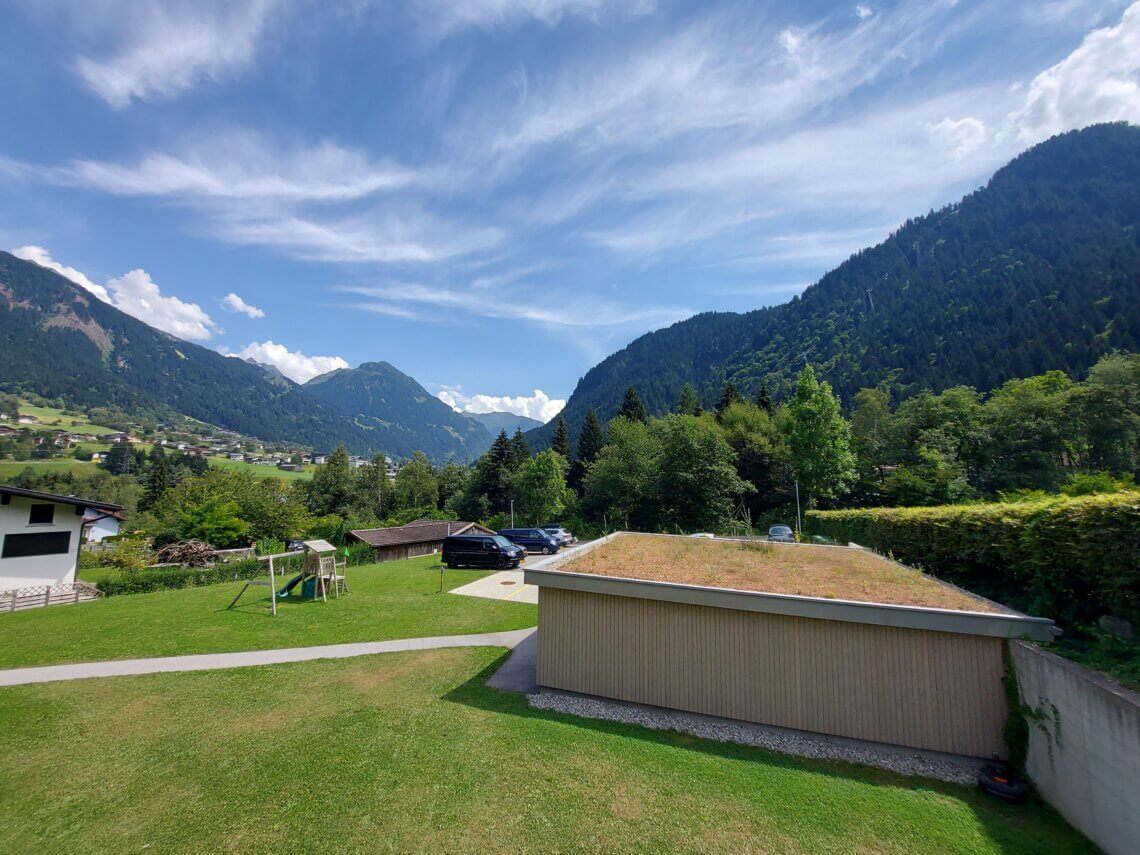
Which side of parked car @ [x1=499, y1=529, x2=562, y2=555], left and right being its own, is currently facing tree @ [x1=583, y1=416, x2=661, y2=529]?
left

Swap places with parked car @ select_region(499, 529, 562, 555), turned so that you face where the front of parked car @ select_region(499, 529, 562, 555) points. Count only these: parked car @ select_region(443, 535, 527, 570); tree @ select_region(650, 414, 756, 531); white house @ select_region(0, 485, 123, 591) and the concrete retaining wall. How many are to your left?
1

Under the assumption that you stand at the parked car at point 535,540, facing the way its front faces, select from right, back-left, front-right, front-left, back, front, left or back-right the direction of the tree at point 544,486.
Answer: back-left

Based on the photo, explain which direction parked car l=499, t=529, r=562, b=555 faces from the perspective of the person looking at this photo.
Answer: facing the viewer and to the right of the viewer

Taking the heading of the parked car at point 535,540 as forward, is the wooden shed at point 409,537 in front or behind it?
behind

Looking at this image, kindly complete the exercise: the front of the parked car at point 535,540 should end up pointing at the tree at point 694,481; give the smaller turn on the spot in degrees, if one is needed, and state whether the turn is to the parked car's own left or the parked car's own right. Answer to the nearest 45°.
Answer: approximately 90° to the parked car's own left

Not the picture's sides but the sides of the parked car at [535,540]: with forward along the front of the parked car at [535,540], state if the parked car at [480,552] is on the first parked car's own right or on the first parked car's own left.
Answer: on the first parked car's own right

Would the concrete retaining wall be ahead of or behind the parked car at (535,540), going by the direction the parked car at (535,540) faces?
ahead

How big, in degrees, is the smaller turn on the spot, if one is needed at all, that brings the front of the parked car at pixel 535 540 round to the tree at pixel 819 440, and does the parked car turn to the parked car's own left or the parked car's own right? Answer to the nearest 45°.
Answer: approximately 45° to the parked car's own left
